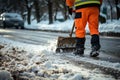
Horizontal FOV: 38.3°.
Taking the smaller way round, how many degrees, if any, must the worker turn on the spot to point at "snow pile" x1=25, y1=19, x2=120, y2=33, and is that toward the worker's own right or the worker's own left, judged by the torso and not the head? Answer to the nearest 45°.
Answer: approximately 45° to the worker's own right

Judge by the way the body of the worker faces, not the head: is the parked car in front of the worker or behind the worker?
in front

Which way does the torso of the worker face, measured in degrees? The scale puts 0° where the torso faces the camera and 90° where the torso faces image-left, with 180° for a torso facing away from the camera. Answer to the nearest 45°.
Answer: approximately 135°
